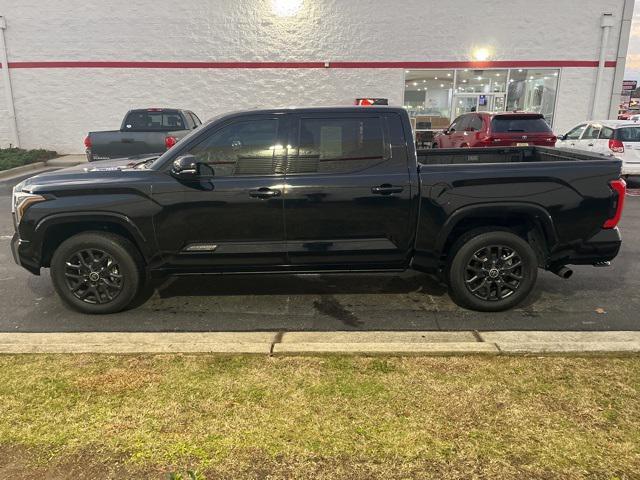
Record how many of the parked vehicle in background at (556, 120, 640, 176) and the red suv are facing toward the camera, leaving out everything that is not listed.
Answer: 0

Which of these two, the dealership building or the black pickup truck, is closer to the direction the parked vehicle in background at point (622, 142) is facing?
the dealership building

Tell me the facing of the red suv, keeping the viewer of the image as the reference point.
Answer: facing away from the viewer and to the left of the viewer

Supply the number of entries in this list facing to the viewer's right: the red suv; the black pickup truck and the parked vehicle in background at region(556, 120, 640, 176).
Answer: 0

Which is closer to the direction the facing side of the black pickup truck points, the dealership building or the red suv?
the dealership building

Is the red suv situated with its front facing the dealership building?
yes

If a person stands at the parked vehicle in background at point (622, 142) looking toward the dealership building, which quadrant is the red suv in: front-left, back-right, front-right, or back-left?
front-left

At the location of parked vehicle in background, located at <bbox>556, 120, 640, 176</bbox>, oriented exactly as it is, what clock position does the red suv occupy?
The red suv is roughly at 10 o'clock from the parked vehicle in background.

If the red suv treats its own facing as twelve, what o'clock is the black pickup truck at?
The black pickup truck is roughly at 8 o'clock from the red suv.

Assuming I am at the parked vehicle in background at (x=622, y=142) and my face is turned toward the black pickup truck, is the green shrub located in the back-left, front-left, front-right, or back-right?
front-right

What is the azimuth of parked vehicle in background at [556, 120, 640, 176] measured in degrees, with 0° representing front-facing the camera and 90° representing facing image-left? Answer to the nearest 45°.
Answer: approximately 135°

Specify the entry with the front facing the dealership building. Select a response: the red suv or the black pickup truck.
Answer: the red suv

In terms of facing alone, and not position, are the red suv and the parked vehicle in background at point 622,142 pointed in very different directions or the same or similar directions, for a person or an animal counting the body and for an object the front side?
same or similar directions

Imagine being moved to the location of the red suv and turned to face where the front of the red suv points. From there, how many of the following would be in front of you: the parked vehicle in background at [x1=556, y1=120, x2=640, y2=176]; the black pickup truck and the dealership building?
1

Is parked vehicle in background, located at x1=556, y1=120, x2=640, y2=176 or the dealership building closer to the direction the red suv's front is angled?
the dealership building

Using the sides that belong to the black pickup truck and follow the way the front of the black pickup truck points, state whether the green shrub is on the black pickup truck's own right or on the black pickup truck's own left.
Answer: on the black pickup truck's own right

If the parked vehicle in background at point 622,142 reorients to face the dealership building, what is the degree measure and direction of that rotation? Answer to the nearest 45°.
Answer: approximately 45° to its left

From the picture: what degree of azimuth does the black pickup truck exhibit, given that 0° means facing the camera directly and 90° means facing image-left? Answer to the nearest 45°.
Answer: approximately 90°
